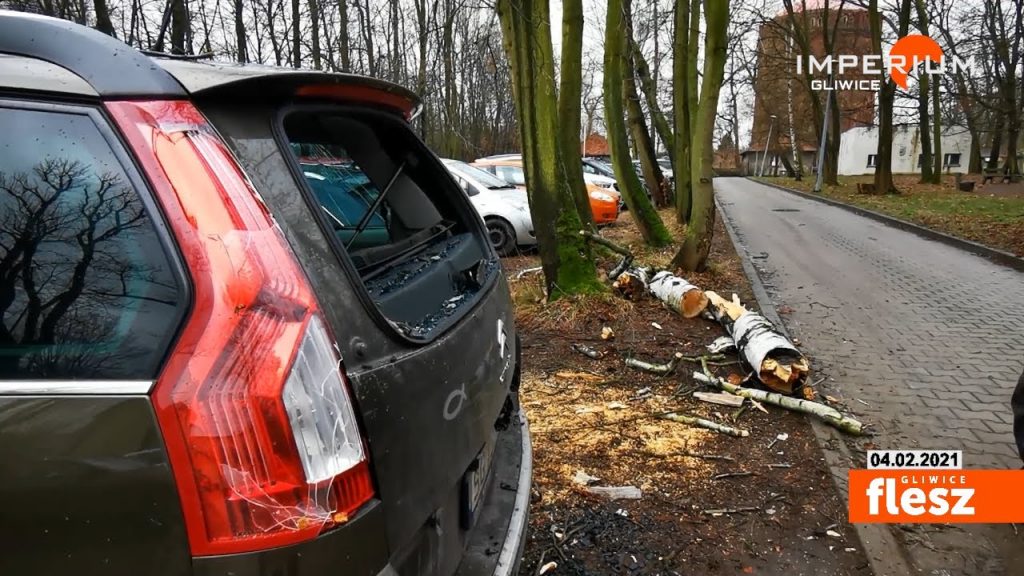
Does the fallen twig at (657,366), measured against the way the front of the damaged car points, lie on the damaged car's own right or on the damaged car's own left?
on the damaged car's own right

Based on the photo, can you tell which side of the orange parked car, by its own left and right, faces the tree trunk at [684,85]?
front

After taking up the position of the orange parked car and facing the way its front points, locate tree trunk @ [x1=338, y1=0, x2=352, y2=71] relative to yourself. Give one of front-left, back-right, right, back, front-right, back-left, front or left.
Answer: back

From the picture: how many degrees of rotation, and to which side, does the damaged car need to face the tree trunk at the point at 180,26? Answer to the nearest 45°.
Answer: approximately 45° to its right

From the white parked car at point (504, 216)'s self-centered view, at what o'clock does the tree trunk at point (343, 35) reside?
The tree trunk is roughly at 7 o'clock from the white parked car.

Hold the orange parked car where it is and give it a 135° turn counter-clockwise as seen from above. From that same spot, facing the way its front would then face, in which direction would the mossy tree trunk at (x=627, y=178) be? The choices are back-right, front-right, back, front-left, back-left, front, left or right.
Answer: back

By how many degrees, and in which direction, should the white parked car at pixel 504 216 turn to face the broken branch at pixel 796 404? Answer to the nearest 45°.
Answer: approximately 45° to its right

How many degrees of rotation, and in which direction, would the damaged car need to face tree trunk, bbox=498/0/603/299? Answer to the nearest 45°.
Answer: approximately 90° to its right

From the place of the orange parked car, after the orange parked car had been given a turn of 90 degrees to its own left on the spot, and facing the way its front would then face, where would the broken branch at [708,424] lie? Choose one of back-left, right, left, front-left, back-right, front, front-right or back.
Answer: back-right

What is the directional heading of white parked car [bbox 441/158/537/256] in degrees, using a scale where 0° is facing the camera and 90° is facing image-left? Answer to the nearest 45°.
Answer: approximately 315°

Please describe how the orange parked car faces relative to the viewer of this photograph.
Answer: facing the viewer and to the right of the viewer

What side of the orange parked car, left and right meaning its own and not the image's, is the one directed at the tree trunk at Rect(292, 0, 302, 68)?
back

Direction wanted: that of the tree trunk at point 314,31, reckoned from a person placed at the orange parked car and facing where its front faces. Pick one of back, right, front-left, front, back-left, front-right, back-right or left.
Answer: back

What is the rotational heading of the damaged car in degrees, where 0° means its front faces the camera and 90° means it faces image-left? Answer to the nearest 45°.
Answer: approximately 135°

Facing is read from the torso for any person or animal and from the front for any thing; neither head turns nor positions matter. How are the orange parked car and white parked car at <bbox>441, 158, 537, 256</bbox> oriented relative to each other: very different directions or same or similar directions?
same or similar directions
